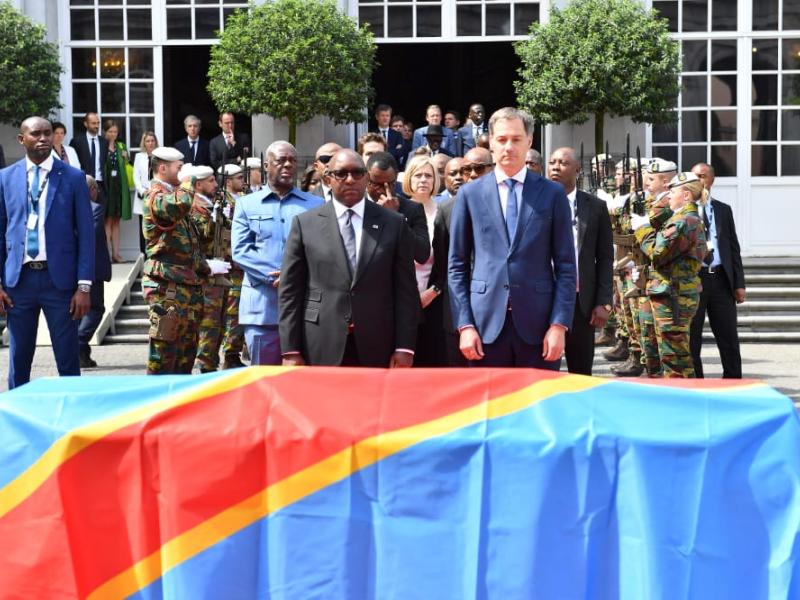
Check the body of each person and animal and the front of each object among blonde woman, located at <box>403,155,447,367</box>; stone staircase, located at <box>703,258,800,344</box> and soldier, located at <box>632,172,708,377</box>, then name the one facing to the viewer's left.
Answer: the soldier

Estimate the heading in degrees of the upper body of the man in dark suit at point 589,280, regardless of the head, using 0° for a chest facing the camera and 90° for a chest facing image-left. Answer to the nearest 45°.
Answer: approximately 45°

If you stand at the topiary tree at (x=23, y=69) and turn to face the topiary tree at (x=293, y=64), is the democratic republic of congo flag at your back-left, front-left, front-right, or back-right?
front-right

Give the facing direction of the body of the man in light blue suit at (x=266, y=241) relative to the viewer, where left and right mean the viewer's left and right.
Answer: facing the viewer

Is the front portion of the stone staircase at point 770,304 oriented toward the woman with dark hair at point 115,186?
no

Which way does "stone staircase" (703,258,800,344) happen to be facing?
toward the camera

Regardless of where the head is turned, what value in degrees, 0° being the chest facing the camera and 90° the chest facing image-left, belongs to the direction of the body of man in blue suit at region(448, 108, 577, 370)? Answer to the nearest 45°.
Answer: approximately 0°

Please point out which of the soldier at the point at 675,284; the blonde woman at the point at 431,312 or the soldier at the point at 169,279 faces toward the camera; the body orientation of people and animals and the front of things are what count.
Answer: the blonde woman

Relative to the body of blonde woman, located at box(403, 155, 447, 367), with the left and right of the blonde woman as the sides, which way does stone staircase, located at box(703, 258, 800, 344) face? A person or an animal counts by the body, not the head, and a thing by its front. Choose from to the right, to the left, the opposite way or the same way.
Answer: the same way

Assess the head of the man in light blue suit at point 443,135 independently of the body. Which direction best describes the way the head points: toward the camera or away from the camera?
toward the camera

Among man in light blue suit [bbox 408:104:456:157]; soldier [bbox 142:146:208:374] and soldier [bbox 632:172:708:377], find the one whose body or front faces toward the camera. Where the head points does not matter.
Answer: the man in light blue suit

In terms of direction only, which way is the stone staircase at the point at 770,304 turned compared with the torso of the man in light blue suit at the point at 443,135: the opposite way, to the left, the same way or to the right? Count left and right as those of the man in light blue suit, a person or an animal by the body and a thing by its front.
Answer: the same way

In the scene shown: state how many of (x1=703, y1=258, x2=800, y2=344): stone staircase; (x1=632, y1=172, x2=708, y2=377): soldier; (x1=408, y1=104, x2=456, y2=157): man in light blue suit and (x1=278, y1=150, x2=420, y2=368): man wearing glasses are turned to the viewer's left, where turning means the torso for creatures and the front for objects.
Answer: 1

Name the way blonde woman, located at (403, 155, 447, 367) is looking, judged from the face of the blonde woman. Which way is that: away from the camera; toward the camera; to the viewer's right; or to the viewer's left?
toward the camera

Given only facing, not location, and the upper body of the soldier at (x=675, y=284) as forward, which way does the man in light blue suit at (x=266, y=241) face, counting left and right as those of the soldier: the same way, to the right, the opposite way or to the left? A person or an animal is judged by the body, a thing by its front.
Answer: to the left

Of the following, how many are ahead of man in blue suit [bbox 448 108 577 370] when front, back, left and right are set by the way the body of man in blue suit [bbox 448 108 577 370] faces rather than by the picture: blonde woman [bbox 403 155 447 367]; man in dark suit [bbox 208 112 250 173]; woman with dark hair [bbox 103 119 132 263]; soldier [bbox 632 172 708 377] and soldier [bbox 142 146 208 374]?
0

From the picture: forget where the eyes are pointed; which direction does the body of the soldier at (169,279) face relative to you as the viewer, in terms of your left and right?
facing to the right of the viewer

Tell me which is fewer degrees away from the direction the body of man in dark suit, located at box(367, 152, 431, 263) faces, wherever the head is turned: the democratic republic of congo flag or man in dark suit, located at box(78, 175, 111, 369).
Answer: the democratic republic of congo flag

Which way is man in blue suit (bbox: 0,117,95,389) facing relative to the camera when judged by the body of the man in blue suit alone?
toward the camera

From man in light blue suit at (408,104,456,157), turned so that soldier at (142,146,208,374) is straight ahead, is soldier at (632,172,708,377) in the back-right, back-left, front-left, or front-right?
front-left

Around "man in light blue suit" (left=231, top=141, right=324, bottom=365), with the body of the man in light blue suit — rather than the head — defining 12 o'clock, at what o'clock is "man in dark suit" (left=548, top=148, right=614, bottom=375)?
The man in dark suit is roughly at 9 o'clock from the man in light blue suit.

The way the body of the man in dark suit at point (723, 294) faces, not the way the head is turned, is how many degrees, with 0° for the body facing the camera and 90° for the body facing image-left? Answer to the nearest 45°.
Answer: approximately 45°

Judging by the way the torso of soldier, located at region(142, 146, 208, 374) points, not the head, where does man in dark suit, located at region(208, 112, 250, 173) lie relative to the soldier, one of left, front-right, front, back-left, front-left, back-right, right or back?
left

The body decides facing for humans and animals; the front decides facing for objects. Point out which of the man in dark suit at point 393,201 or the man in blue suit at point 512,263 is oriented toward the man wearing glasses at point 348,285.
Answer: the man in dark suit
